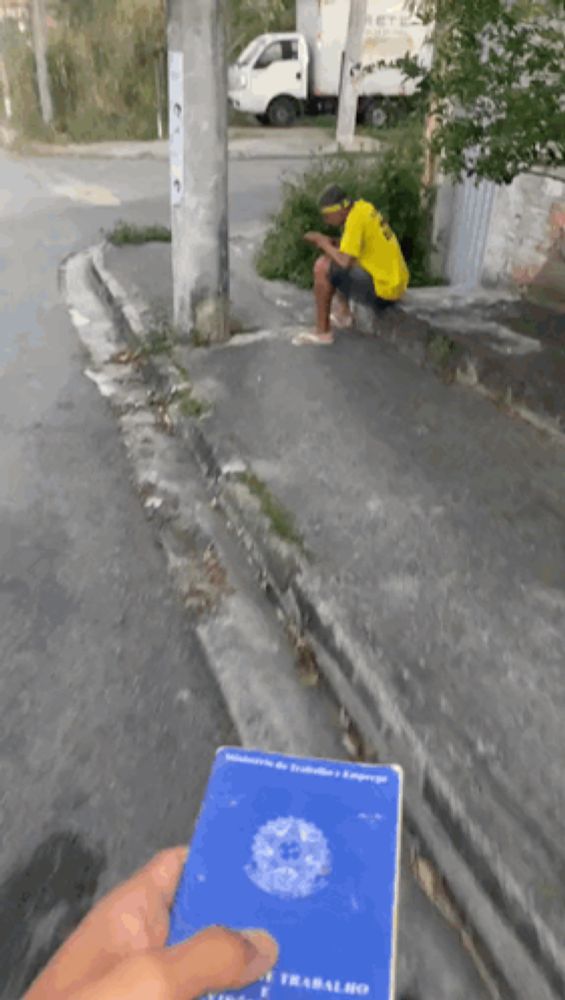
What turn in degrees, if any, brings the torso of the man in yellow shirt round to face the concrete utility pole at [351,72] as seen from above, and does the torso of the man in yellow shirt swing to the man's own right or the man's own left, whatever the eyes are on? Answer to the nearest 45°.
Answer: approximately 90° to the man's own right

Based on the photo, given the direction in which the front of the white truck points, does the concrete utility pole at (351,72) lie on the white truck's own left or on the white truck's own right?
on the white truck's own left

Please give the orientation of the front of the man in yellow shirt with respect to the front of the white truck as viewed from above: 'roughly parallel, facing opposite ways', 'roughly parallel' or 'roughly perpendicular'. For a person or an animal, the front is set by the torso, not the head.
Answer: roughly parallel

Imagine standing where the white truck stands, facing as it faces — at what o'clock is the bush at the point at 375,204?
The bush is roughly at 9 o'clock from the white truck.

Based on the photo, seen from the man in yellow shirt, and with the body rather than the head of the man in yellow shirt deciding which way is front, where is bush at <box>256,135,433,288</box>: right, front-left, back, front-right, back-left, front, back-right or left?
right

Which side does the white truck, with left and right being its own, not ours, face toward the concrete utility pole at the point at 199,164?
left

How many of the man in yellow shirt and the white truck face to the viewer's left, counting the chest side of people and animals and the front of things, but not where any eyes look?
2

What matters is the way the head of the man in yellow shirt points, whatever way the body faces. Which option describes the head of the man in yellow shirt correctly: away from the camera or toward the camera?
toward the camera

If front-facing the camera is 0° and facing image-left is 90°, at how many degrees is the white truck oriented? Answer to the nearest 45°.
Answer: approximately 90°

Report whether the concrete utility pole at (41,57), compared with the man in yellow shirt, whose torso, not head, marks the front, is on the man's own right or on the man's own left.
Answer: on the man's own right

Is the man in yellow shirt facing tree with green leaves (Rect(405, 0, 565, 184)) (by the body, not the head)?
no

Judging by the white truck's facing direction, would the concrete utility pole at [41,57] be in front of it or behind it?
in front

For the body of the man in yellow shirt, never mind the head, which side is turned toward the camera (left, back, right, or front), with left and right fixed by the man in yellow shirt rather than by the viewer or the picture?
left

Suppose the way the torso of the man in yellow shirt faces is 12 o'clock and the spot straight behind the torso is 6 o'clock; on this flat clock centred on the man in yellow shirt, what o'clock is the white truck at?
The white truck is roughly at 3 o'clock from the man in yellow shirt.
